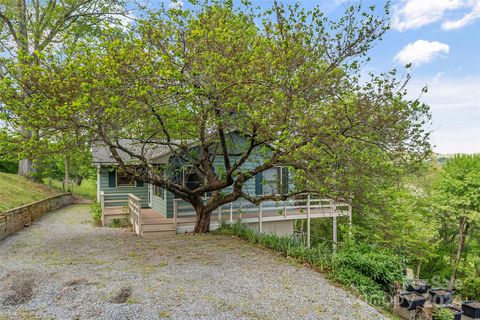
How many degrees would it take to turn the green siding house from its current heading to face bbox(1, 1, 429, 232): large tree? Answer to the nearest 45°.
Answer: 0° — it already faces it

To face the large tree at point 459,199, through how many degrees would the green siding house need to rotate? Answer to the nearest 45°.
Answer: approximately 90° to its left

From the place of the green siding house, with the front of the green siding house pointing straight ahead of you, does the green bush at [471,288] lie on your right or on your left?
on your left

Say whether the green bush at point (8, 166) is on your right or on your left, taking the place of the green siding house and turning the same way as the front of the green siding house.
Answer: on your right

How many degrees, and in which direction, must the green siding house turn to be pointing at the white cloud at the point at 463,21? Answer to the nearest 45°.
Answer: approximately 90° to its left

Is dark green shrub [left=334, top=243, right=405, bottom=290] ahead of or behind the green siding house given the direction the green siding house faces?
ahead

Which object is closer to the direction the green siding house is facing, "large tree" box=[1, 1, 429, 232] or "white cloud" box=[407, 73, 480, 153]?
the large tree

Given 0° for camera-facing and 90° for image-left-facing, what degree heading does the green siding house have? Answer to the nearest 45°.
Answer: approximately 0°

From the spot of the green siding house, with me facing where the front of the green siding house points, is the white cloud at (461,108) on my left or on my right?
on my left

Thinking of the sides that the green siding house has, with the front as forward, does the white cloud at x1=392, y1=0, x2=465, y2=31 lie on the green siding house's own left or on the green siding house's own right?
on the green siding house's own left
